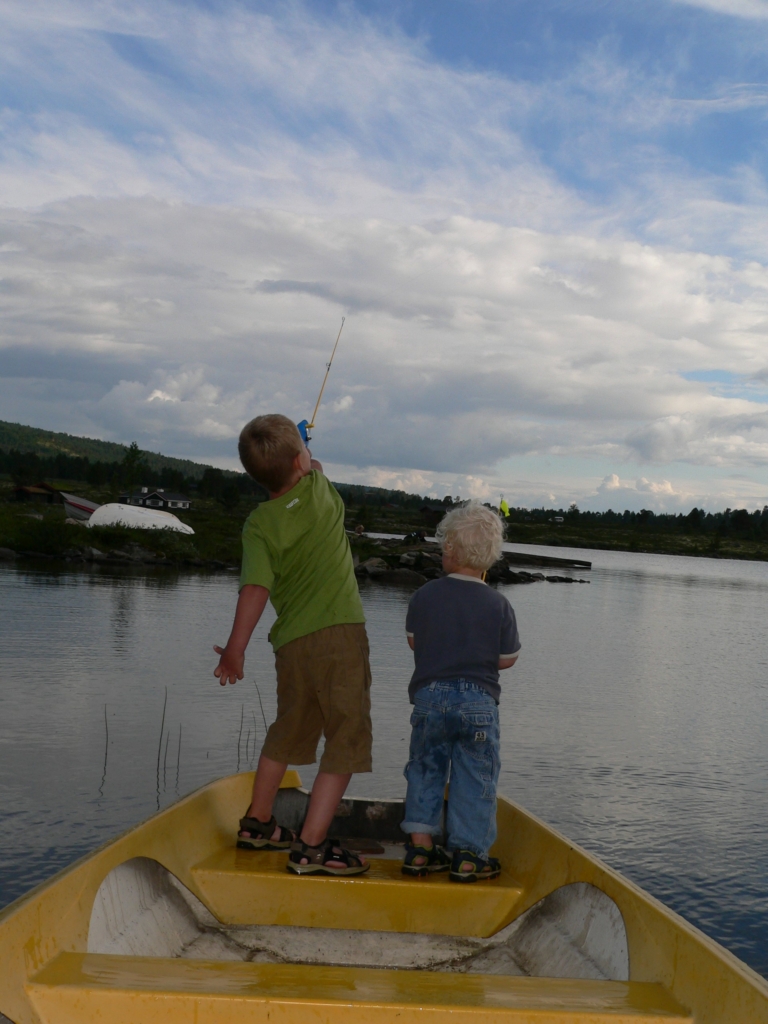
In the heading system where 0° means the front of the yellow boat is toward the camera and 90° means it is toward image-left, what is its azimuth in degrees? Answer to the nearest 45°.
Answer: approximately 180°

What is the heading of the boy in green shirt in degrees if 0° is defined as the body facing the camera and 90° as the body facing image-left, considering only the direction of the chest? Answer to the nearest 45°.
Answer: approximately 225°

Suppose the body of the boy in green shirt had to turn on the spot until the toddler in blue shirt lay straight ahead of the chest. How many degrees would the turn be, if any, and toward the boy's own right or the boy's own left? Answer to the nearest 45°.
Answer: approximately 45° to the boy's own right

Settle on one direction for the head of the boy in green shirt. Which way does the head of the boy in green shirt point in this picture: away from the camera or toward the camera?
away from the camera
